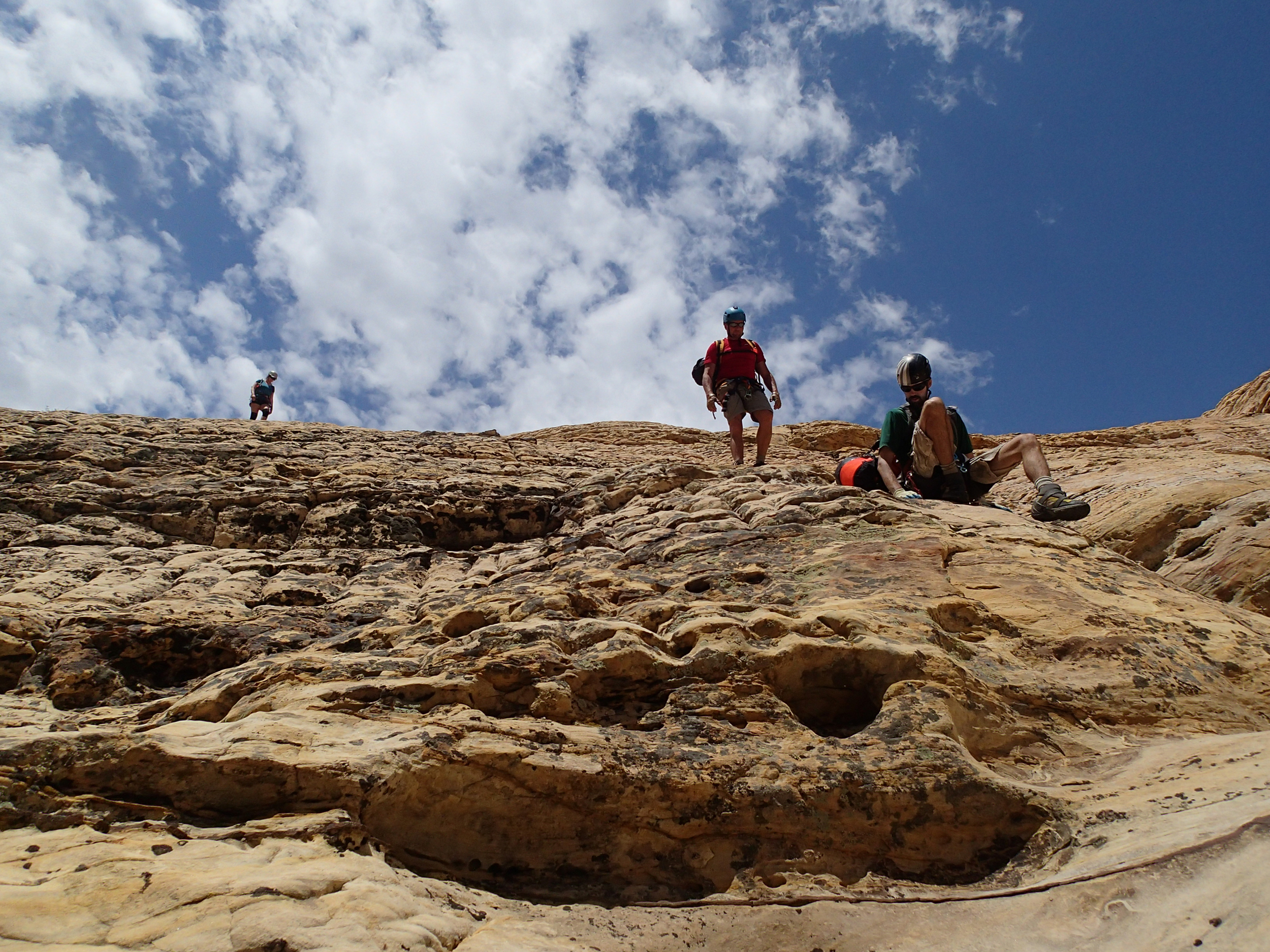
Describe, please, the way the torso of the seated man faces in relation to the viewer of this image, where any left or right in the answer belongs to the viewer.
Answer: facing the viewer and to the right of the viewer

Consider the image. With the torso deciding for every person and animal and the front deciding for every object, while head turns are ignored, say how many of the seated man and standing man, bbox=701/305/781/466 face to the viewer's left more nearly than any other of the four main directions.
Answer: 0

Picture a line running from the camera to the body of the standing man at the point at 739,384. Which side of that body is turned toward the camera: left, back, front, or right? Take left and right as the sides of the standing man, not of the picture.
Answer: front

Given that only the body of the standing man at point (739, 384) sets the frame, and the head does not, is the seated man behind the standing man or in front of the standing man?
in front
